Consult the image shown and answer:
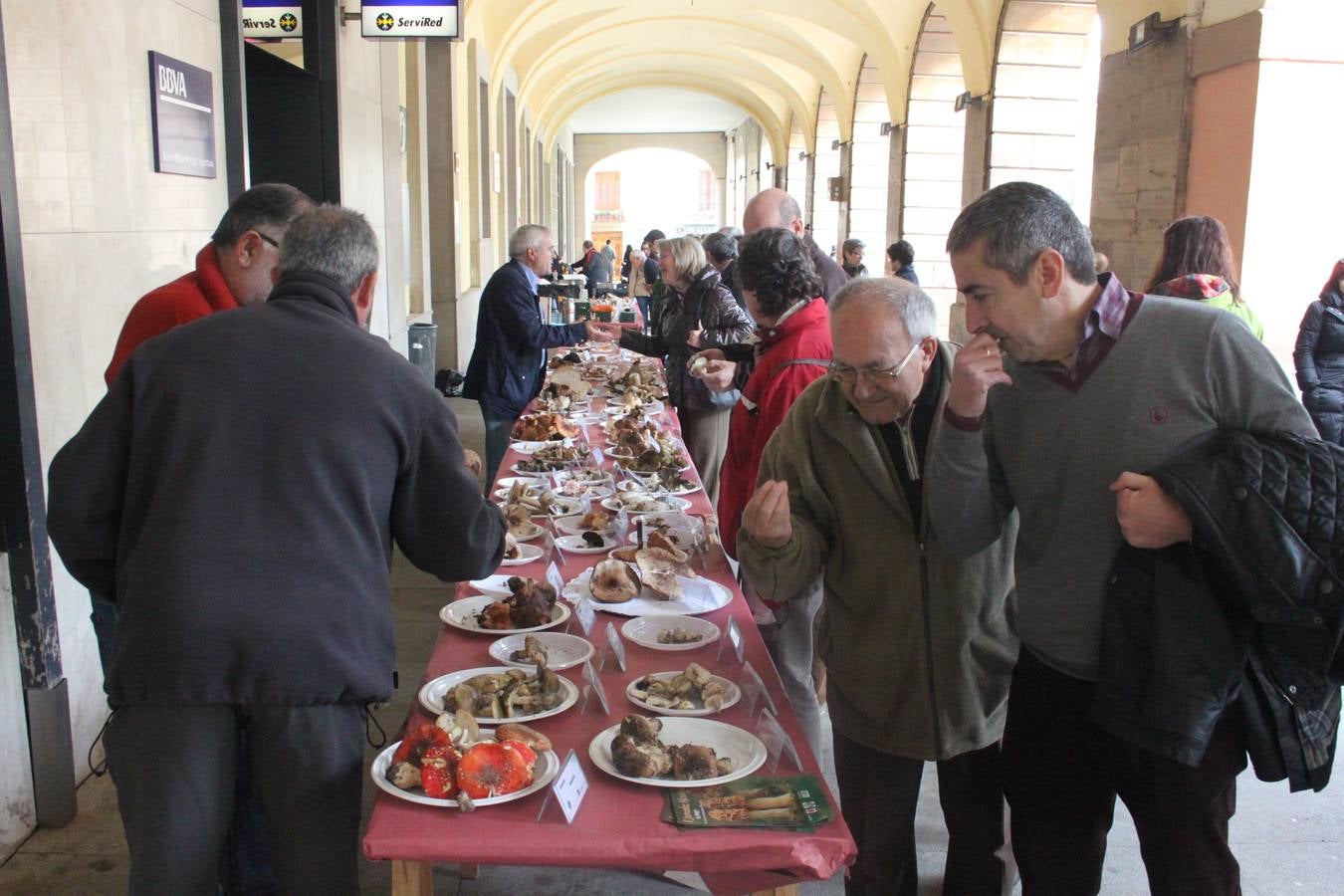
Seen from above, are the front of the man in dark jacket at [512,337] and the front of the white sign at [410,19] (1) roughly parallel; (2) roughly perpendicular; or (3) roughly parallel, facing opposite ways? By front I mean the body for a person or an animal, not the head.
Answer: roughly perpendicular

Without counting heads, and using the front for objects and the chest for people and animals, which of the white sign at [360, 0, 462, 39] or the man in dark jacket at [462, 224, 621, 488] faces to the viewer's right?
the man in dark jacket

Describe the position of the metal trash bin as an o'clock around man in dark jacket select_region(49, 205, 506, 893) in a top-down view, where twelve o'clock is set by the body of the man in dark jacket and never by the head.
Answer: The metal trash bin is roughly at 11 o'clock from the man in dark jacket.

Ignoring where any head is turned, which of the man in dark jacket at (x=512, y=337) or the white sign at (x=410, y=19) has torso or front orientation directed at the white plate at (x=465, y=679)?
the white sign

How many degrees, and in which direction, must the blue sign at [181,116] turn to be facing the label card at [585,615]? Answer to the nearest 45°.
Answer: approximately 45° to its right

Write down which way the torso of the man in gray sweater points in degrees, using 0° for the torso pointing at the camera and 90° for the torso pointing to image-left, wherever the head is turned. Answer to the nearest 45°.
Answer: approximately 45°

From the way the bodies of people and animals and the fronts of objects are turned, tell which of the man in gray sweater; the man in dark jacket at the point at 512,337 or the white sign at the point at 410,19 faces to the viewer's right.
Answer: the man in dark jacket

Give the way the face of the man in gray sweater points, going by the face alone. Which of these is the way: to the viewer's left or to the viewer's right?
to the viewer's left

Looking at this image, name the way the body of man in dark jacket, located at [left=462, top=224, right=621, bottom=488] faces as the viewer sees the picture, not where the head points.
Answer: to the viewer's right
